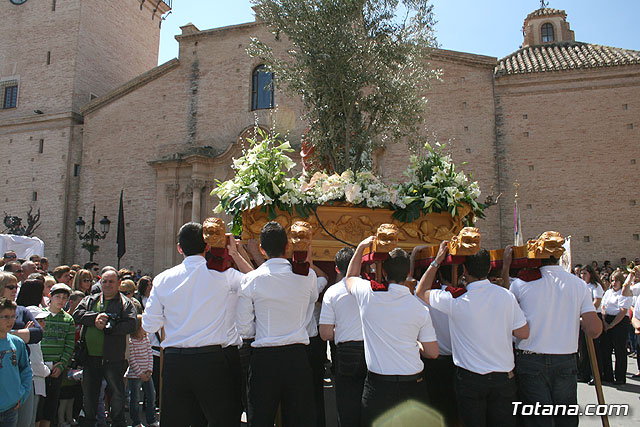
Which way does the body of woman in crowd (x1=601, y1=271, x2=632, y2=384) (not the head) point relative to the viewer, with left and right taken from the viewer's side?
facing the viewer and to the left of the viewer

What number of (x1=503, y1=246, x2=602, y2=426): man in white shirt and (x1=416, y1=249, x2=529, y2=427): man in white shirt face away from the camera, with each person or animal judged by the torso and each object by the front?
2

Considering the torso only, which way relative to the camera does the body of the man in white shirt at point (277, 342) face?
away from the camera

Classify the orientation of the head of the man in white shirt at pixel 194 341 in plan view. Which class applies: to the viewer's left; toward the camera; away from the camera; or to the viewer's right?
away from the camera

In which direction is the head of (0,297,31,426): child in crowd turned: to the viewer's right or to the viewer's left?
to the viewer's right

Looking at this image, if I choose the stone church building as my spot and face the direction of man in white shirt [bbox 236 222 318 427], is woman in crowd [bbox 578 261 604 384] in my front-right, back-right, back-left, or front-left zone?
front-left

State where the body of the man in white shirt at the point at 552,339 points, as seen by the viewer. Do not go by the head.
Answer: away from the camera

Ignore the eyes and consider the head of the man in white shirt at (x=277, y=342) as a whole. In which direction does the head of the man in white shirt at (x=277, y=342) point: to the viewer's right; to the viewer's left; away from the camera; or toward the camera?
away from the camera

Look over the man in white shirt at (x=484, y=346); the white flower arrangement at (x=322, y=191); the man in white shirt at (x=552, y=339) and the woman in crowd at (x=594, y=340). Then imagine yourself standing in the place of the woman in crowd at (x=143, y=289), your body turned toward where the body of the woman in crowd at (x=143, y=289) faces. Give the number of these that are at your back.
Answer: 0

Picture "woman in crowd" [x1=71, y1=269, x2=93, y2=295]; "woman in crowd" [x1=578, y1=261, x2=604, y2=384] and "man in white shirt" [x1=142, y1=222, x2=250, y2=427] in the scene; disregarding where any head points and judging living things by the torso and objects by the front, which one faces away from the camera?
the man in white shirt

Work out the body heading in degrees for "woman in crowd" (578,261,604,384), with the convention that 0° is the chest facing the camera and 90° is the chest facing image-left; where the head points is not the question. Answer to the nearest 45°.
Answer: approximately 45°

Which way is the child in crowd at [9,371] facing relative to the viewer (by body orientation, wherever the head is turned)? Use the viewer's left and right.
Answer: facing the viewer and to the right of the viewer

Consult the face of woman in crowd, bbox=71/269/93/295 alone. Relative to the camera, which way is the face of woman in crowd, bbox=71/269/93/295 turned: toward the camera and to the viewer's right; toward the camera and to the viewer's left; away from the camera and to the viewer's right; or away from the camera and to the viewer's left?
toward the camera and to the viewer's right
